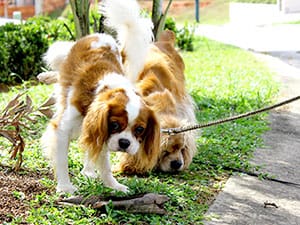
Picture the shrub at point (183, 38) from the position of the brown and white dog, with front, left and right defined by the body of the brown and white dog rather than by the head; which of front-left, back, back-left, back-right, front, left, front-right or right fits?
back

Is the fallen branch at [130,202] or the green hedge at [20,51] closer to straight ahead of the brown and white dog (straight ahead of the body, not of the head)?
the fallen branch

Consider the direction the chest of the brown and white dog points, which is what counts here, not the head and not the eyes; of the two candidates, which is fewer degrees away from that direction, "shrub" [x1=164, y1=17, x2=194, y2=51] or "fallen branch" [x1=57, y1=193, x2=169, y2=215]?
the fallen branch

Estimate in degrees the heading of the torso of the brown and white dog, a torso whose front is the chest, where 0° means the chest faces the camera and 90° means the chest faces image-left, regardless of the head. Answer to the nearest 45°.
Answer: approximately 0°

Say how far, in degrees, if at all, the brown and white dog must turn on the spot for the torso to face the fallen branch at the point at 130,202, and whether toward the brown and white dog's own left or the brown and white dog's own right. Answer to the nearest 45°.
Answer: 0° — it already faces it

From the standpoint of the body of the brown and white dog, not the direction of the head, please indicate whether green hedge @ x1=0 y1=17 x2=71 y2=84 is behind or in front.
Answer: behind

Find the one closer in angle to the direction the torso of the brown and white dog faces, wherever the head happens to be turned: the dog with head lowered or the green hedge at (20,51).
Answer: the dog with head lowered

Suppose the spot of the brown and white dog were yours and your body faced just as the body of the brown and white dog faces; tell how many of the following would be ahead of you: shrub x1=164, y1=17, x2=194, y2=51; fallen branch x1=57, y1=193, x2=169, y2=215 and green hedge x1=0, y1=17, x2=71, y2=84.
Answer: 1
